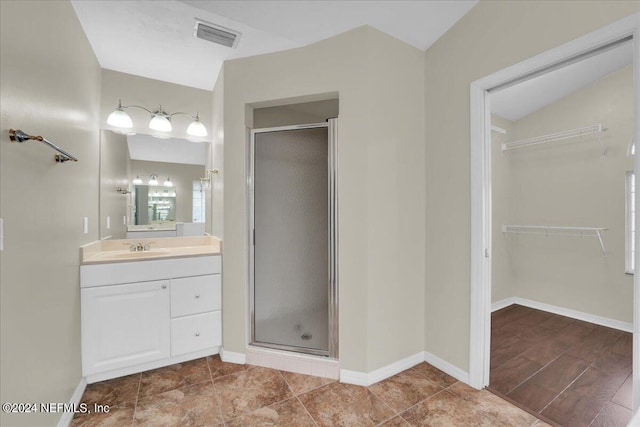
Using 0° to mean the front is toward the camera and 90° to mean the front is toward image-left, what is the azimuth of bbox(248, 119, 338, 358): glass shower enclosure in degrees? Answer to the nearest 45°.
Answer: approximately 45°

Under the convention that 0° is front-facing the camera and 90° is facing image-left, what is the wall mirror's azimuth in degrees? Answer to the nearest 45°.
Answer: approximately 0°
